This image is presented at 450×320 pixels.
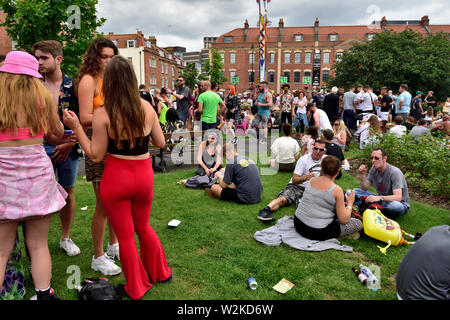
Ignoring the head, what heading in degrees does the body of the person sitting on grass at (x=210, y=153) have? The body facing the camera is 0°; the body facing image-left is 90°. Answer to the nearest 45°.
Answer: approximately 0°

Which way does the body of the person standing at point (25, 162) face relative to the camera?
away from the camera

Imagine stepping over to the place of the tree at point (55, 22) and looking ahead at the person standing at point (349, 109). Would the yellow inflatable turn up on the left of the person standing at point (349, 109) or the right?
right

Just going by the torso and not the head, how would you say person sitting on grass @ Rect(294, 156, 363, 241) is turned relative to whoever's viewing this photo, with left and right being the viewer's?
facing away from the viewer and to the right of the viewer

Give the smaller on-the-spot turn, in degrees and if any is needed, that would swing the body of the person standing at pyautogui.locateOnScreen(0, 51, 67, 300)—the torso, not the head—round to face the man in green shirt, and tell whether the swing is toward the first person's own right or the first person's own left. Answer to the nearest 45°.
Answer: approximately 45° to the first person's own right

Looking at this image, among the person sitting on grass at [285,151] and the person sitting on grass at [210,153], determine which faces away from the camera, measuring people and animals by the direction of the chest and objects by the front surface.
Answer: the person sitting on grass at [285,151]

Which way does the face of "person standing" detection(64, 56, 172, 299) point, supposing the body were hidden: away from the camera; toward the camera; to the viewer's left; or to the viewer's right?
away from the camera

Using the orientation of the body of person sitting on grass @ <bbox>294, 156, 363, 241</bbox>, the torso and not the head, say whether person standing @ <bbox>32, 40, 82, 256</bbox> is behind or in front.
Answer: behind

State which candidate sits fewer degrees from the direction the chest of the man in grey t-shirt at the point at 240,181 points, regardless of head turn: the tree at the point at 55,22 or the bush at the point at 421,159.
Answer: the tree

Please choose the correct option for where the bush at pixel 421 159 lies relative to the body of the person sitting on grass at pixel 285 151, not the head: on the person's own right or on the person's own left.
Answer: on the person's own right

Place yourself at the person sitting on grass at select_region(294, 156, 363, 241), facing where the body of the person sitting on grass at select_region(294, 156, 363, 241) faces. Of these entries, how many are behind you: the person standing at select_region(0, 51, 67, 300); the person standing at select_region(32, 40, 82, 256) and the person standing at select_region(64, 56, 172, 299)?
3

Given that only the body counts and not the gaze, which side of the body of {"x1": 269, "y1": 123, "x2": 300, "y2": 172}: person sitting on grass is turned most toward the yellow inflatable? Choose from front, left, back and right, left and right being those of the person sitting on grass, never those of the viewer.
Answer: back

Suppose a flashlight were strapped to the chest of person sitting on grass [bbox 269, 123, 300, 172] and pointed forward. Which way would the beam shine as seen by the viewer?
away from the camera
